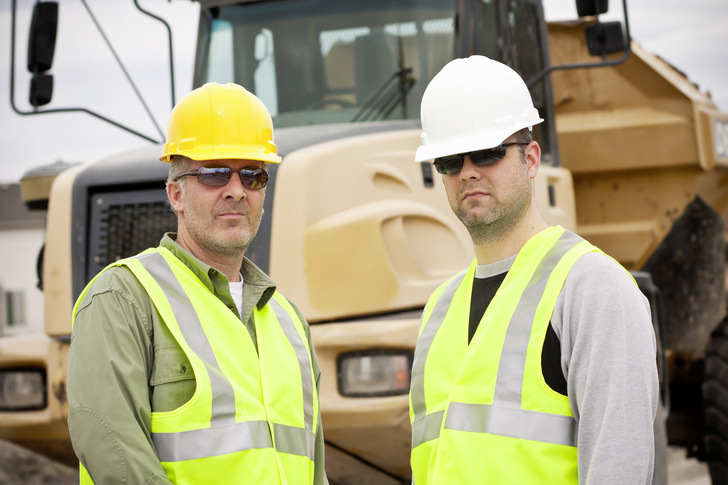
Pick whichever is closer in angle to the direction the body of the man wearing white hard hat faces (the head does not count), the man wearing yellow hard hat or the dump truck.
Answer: the man wearing yellow hard hat

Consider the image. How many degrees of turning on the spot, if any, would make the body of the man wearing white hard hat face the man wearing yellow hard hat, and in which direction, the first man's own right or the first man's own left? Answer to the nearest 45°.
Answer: approximately 45° to the first man's own right

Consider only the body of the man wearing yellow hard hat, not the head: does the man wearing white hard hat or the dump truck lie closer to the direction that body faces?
the man wearing white hard hat

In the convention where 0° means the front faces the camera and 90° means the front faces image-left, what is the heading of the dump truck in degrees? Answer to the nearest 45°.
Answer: approximately 45°
